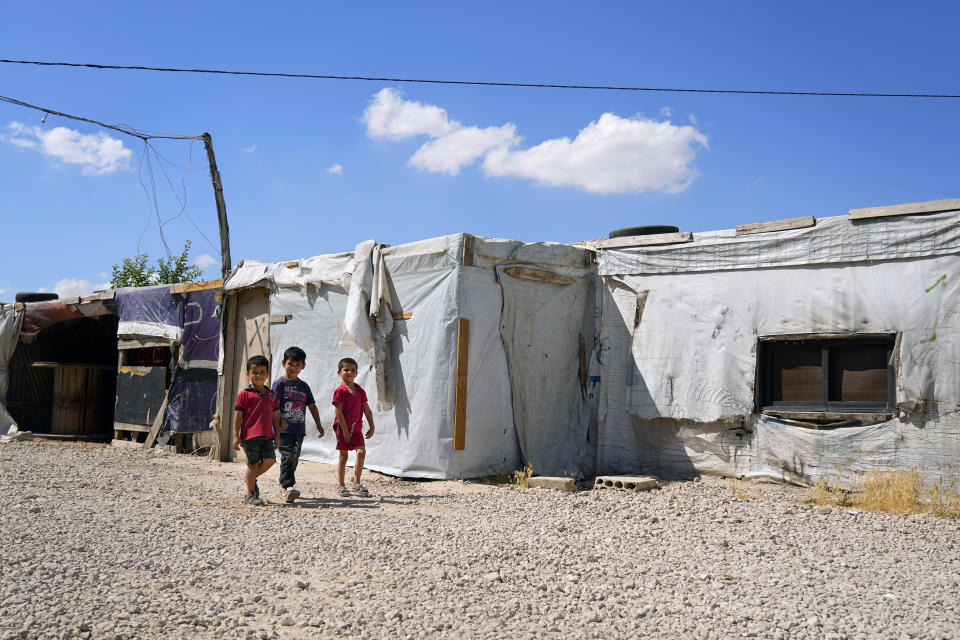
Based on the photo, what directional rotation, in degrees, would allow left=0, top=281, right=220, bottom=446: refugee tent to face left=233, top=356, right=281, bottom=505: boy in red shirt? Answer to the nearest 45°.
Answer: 0° — it already faces them

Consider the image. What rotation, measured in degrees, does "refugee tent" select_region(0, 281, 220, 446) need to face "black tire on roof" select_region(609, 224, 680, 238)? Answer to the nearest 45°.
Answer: approximately 45° to its left

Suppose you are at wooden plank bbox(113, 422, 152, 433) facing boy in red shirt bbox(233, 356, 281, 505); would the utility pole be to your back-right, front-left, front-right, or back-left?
front-left

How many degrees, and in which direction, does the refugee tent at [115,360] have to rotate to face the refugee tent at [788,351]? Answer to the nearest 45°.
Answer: approximately 45° to its left

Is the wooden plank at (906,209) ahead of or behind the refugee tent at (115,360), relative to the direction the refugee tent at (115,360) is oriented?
ahead

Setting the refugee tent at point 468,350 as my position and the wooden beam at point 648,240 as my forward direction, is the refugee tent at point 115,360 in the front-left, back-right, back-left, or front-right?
back-left

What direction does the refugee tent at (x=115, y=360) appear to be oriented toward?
toward the camera

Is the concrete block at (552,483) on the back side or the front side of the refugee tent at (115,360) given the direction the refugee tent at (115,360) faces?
on the front side

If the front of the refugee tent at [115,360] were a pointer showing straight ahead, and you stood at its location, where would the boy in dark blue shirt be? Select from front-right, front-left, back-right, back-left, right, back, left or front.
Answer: front
